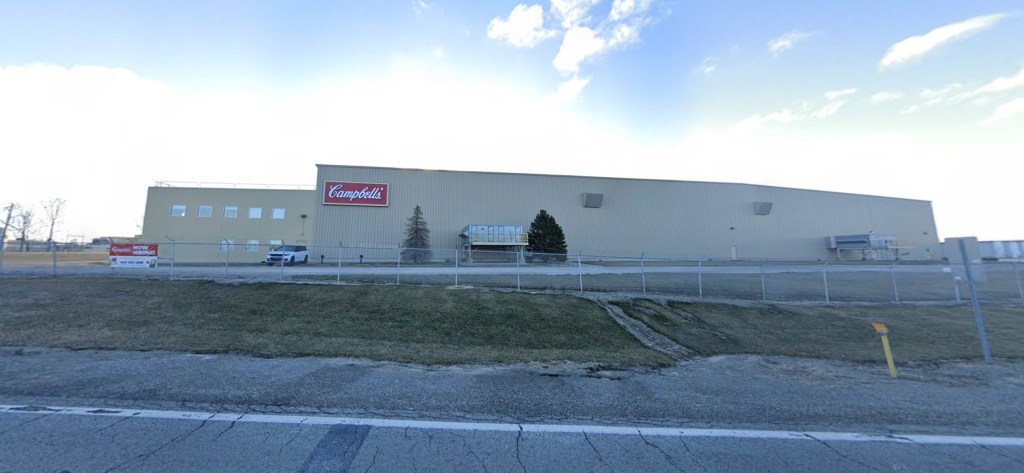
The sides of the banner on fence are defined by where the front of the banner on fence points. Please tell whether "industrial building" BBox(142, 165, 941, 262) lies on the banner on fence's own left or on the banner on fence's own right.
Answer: on the banner on fence's own left

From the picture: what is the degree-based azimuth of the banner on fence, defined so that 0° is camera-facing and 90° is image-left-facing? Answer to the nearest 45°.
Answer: approximately 0°

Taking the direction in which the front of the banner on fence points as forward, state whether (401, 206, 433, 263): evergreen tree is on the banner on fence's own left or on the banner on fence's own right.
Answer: on the banner on fence's own left

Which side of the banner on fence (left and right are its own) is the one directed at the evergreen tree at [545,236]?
left
